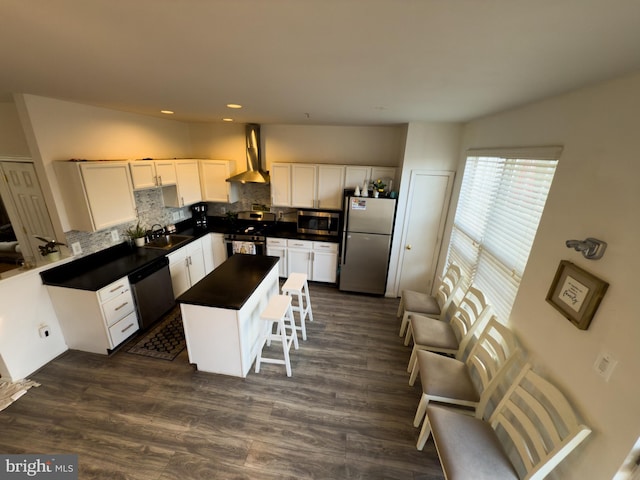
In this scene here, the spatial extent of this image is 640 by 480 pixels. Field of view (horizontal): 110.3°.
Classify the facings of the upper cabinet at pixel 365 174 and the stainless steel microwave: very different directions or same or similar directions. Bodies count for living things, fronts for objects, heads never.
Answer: same or similar directions

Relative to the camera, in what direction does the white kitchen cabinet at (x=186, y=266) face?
facing the viewer and to the right of the viewer

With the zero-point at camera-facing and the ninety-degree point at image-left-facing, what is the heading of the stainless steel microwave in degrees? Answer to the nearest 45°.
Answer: approximately 0°

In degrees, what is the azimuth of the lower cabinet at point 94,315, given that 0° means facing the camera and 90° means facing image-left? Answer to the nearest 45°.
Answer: approximately 315°

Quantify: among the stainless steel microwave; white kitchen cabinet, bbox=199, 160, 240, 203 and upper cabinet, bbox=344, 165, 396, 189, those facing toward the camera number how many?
3

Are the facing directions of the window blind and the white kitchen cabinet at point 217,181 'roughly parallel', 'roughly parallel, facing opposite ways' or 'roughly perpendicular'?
roughly perpendicular

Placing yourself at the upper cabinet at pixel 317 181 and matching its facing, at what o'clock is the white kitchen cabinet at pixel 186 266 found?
The white kitchen cabinet is roughly at 2 o'clock from the upper cabinet.

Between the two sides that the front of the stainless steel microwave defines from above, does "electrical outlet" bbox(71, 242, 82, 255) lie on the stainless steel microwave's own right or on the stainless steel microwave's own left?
on the stainless steel microwave's own right

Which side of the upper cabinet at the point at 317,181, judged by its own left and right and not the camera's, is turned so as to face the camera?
front

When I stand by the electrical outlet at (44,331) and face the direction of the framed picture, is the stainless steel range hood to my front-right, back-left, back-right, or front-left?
front-left

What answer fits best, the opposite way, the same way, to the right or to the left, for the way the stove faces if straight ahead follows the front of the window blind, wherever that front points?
to the left

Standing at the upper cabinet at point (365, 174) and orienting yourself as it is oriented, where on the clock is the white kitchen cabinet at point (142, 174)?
The white kitchen cabinet is roughly at 2 o'clock from the upper cabinet.

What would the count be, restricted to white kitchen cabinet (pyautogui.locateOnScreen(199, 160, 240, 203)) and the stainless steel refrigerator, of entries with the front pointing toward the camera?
2

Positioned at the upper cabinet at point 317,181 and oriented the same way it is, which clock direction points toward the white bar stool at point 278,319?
The white bar stool is roughly at 12 o'clock from the upper cabinet.

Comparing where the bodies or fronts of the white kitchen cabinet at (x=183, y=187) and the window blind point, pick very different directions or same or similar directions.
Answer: very different directions
